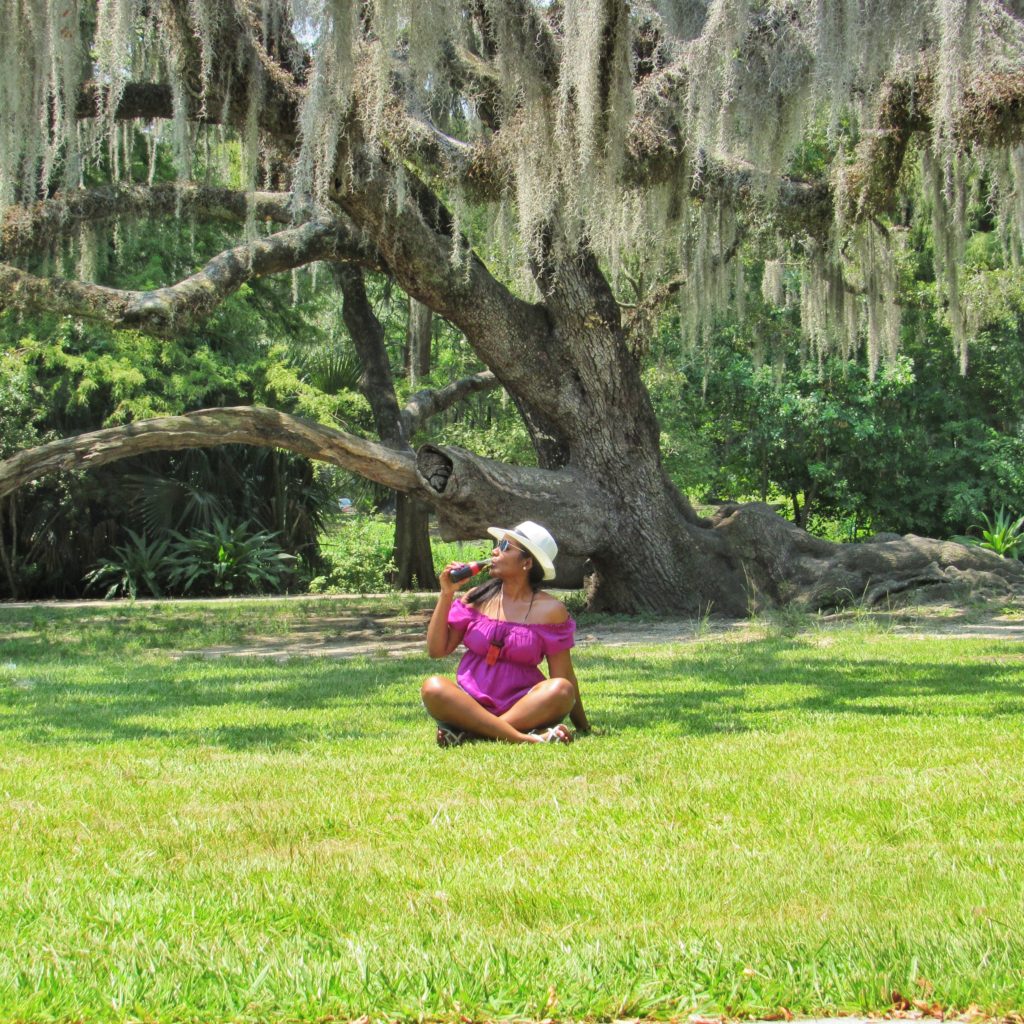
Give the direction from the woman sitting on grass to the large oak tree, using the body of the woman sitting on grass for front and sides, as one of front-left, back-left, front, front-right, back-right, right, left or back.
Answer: back

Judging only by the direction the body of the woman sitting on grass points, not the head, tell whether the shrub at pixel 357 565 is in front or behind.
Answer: behind

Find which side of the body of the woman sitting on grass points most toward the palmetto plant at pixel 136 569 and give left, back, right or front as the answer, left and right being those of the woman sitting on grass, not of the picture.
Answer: back

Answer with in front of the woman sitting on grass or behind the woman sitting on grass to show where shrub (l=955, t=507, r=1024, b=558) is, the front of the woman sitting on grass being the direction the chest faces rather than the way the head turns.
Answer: behind

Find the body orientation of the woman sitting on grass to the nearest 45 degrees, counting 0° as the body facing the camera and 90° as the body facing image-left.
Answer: approximately 0°

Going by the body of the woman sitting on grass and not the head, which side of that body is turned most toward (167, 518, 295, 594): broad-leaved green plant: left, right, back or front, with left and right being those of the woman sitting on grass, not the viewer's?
back
